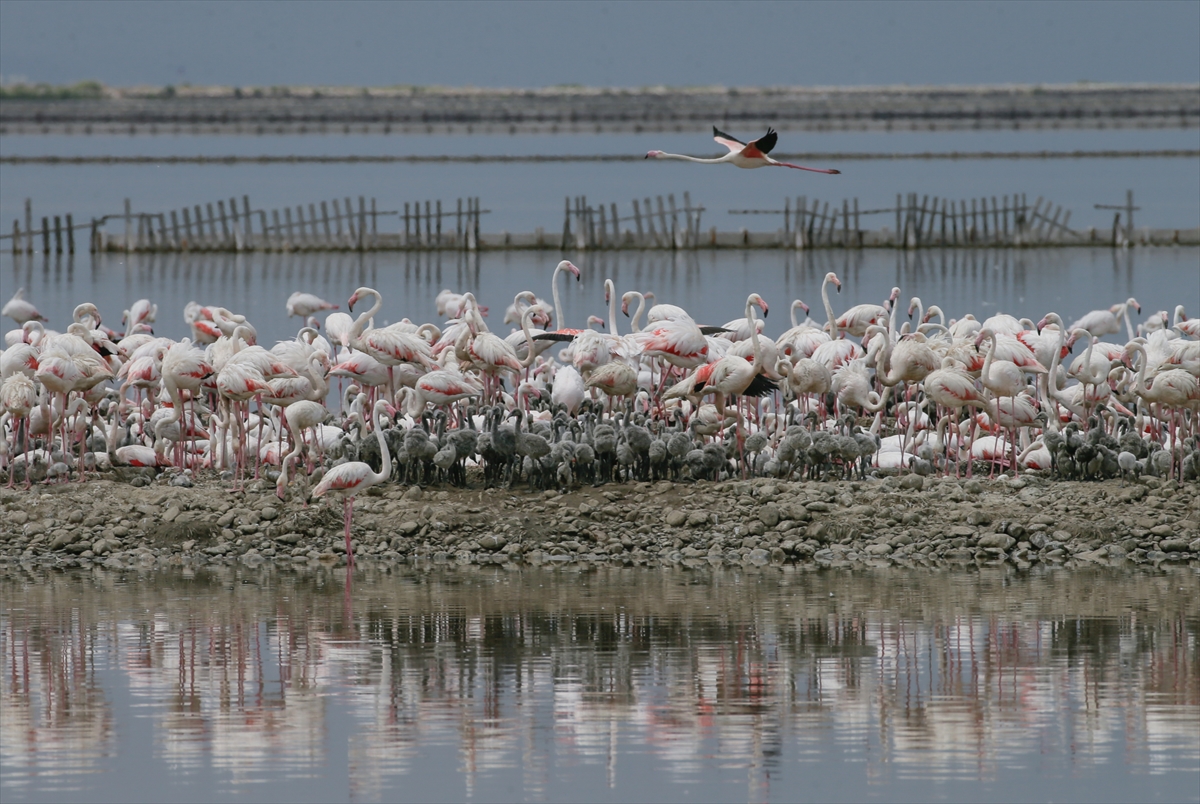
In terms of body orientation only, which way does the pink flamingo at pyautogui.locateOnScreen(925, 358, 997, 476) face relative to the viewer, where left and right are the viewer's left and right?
facing to the left of the viewer

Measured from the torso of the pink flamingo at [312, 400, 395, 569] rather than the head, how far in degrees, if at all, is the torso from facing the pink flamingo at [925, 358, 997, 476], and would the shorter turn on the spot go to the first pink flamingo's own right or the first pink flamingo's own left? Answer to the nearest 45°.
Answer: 0° — it already faces it

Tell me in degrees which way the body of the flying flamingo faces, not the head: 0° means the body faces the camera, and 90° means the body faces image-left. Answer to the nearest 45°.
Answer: approximately 90°

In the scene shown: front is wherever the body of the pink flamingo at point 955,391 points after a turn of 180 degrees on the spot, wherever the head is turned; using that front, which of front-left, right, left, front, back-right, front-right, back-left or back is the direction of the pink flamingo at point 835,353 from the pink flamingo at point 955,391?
back-left

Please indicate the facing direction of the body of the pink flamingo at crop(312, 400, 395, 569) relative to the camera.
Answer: to the viewer's right

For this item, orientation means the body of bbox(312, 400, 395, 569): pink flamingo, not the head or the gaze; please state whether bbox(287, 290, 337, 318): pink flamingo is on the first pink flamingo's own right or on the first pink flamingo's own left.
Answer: on the first pink flamingo's own left

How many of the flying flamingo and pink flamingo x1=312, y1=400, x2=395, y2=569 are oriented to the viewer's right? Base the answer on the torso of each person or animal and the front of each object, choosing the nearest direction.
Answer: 1
